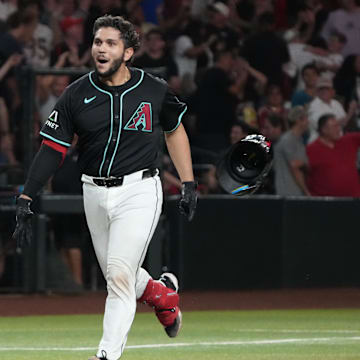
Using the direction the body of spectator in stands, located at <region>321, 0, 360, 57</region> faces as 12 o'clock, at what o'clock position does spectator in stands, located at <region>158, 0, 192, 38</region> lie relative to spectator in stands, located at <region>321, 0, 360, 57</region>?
spectator in stands, located at <region>158, 0, 192, 38</region> is roughly at 2 o'clock from spectator in stands, located at <region>321, 0, 360, 57</region>.

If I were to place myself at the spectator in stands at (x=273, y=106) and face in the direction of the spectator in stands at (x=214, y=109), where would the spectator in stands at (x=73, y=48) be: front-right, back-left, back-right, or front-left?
front-right

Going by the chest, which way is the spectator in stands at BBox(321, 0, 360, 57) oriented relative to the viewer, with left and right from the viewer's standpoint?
facing the viewer
